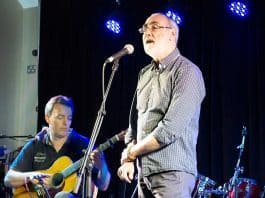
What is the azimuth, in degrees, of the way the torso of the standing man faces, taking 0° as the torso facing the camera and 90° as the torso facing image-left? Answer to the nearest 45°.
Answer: approximately 45°

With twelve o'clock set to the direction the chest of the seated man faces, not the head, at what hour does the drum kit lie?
The drum kit is roughly at 9 o'clock from the seated man.

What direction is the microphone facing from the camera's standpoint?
to the viewer's right

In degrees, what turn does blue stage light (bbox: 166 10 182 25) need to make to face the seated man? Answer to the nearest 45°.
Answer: approximately 45° to its right

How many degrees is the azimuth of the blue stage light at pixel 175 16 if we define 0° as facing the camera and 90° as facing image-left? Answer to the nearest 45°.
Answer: approximately 0°

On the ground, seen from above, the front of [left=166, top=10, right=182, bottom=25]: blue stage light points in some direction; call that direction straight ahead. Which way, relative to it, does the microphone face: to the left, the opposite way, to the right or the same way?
to the left

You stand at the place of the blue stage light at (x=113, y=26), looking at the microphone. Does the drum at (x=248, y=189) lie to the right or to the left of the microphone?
left

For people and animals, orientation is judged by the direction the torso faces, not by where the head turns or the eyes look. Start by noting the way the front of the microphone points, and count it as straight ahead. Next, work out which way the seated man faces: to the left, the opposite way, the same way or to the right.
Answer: to the right
